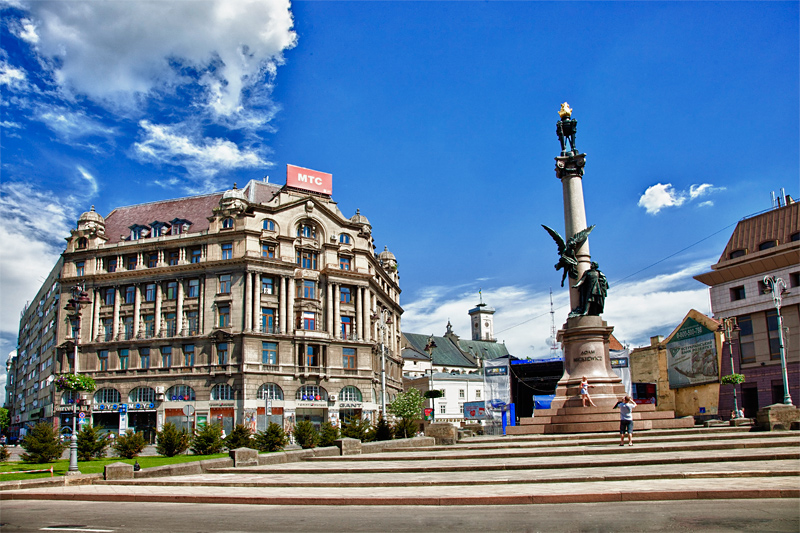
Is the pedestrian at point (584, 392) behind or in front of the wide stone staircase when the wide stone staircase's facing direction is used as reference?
behind

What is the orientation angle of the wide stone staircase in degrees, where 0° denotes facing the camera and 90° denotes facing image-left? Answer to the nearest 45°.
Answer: approximately 0°

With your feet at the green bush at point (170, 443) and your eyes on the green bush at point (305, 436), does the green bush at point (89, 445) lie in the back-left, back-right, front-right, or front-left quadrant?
back-left

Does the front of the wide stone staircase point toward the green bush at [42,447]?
no

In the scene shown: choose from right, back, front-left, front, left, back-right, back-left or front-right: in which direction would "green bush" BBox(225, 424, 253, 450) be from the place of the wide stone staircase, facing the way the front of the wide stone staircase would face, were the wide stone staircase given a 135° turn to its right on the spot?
front

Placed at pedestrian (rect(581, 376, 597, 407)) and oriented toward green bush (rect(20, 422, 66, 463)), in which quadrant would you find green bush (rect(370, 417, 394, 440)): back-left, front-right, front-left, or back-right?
front-right

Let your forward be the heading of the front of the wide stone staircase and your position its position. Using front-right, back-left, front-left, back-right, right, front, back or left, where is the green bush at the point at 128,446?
back-right

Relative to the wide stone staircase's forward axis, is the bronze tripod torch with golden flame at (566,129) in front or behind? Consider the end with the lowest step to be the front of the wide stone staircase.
behind

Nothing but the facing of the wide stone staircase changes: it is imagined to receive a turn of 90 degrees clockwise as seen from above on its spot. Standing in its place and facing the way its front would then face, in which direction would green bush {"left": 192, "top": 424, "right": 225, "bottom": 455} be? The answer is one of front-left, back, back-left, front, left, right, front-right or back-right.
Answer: front-right

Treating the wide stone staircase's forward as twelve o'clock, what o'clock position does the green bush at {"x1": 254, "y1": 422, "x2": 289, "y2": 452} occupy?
The green bush is roughly at 5 o'clock from the wide stone staircase.

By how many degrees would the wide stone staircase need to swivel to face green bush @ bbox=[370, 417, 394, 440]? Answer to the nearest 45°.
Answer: approximately 180°

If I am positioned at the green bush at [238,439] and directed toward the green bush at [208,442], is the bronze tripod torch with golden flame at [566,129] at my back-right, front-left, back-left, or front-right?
back-right

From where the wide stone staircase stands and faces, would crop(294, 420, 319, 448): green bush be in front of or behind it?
behind

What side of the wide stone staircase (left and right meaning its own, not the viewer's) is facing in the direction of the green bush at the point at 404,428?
back
